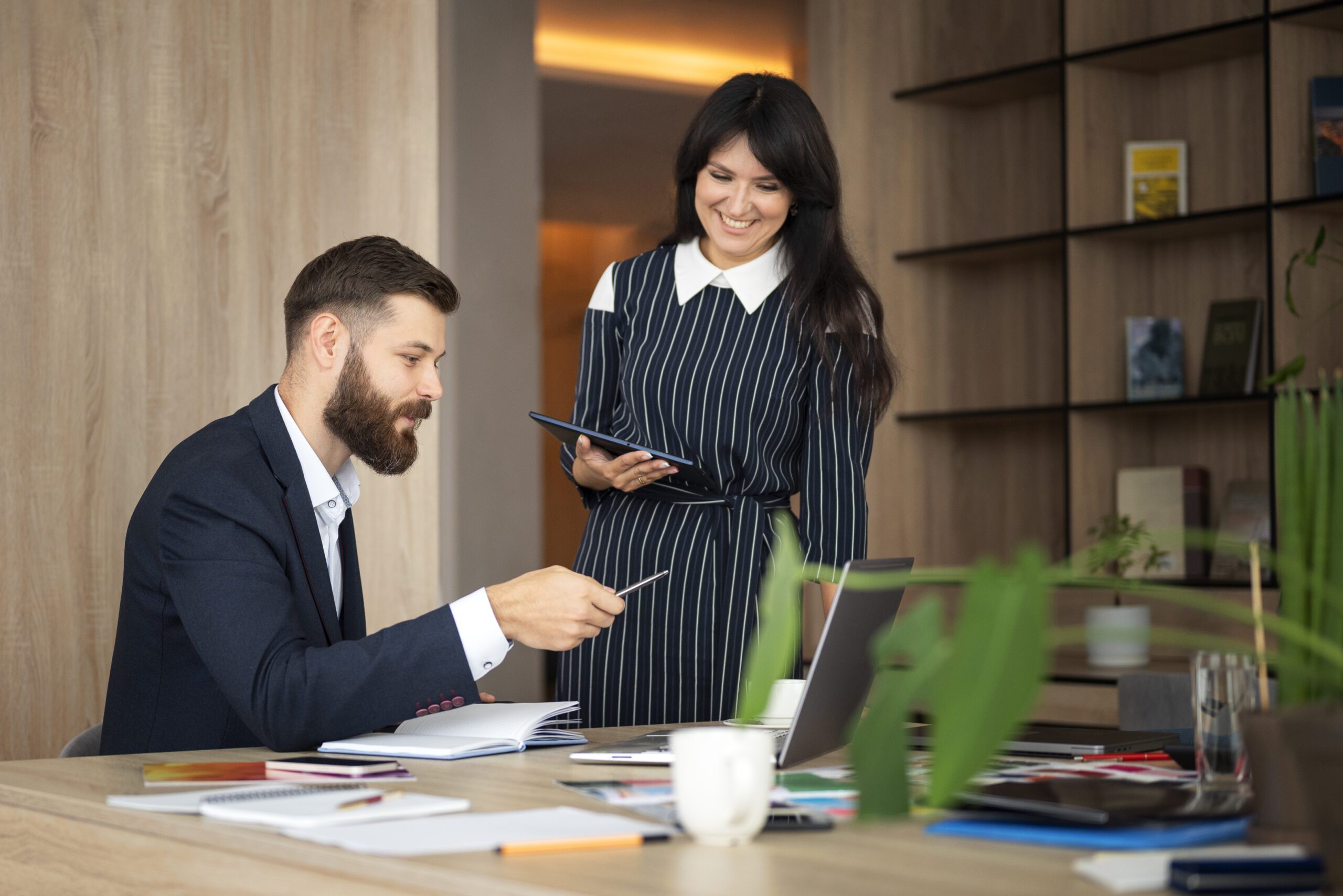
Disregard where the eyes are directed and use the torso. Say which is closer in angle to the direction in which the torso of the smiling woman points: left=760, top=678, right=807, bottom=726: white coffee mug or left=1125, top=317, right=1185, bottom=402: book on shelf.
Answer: the white coffee mug

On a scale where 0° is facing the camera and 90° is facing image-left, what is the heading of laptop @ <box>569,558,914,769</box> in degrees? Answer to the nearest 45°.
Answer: approximately 90°

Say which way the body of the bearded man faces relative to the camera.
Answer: to the viewer's right

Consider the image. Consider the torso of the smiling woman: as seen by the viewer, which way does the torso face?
toward the camera

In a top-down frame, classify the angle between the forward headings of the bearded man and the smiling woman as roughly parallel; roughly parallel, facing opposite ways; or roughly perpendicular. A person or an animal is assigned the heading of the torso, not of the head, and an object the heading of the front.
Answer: roughly perpendicular

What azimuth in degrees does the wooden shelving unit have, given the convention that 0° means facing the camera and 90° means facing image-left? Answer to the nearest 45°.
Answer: approximately 45°

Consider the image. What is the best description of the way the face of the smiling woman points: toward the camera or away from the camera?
toward the camera

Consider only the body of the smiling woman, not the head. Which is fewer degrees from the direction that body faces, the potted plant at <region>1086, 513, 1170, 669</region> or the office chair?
the office chair

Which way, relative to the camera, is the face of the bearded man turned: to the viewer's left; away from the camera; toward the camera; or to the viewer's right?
to the viewer's right

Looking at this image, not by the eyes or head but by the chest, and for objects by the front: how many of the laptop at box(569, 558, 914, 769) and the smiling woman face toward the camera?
1

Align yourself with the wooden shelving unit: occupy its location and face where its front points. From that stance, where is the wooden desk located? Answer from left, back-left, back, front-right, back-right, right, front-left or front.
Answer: front-left

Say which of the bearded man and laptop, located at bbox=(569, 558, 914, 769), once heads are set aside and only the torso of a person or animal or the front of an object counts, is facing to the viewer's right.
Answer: the bearded man

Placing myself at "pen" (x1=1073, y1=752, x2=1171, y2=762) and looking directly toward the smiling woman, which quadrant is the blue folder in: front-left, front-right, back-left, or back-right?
back-left
